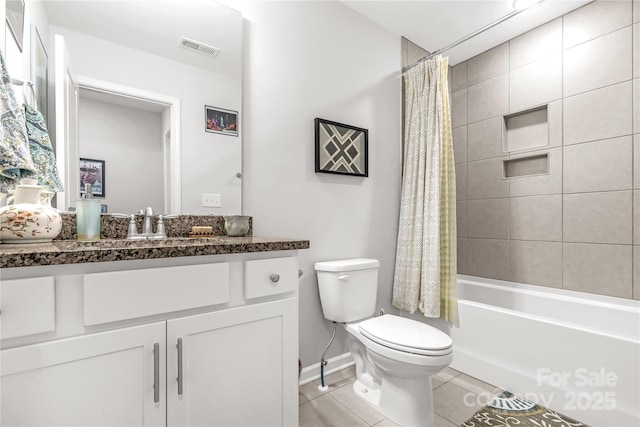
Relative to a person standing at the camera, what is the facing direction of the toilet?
facing the viewer and to the right of the viewer

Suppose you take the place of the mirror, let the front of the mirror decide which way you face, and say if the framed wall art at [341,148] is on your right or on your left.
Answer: on your left

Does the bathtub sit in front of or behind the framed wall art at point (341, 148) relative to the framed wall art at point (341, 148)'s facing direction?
in front

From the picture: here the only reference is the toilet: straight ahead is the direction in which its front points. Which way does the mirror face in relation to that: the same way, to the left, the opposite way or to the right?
the same way

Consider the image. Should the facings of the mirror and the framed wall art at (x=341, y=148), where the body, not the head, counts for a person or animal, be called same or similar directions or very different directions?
same or similar directions

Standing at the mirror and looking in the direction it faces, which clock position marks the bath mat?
The bath mat is roughly at 10 o'clock from the mirror.

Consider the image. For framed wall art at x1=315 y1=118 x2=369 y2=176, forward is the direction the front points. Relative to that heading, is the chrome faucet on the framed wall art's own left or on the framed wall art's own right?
on the framed wall art's own right

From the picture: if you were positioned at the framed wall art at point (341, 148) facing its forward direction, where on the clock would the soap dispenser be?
The soap dispenser is roughly at 3 o'clock from the framed wall art.

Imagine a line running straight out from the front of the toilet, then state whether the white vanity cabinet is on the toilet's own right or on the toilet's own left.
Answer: on the toilet's own right

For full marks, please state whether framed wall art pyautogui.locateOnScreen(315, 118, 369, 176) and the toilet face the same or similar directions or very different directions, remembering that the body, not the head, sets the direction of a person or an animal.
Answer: same or similar directions

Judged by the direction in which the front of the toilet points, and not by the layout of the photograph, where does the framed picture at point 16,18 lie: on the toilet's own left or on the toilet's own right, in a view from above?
on the toilet's own right

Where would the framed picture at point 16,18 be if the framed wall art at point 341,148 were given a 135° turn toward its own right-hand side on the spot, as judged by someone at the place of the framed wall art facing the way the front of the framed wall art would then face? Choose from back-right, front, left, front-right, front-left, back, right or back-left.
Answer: front-left

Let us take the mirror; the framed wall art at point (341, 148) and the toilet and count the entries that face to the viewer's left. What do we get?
0

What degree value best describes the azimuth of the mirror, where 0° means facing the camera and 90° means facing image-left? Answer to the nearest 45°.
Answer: approximately 0°
